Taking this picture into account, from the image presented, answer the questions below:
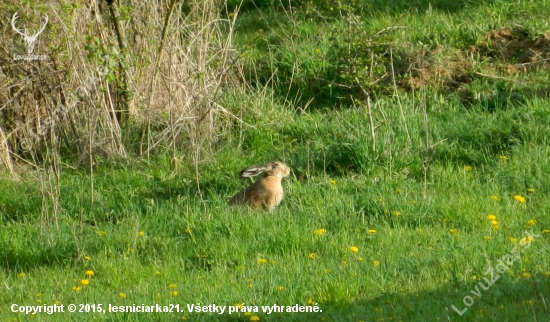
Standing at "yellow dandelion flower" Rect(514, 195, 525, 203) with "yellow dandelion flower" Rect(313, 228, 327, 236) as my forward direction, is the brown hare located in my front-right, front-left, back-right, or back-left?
front-right

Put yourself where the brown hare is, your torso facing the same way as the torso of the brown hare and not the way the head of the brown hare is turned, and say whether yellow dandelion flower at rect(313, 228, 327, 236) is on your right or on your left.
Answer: on your right

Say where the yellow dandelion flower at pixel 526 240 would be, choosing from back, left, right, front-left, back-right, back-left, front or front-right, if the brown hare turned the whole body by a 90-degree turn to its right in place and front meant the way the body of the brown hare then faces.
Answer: front-left

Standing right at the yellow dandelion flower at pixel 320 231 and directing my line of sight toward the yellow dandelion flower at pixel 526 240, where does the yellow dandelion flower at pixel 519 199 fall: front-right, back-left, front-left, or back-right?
front-left

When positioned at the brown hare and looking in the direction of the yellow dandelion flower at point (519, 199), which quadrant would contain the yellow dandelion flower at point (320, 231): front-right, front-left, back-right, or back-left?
front-right

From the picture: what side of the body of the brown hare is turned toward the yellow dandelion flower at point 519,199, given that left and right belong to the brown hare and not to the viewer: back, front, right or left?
front

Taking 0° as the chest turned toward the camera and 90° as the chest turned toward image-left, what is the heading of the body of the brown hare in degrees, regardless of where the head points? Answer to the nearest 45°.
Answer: approximately 270°
